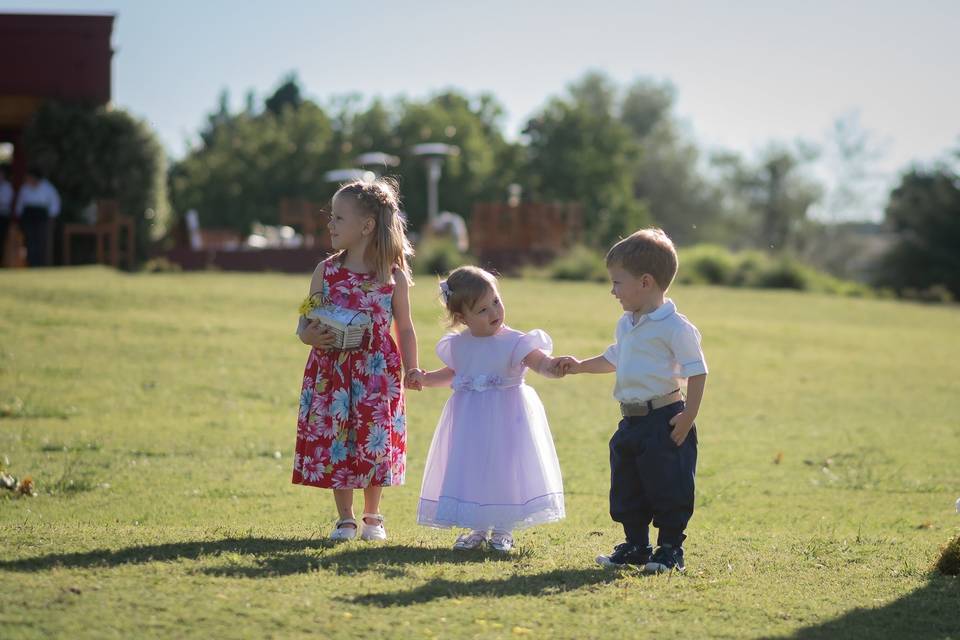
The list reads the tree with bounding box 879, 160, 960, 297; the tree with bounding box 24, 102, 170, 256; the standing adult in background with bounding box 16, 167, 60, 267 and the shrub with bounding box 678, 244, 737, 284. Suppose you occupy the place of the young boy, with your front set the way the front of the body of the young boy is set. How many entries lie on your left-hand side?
0

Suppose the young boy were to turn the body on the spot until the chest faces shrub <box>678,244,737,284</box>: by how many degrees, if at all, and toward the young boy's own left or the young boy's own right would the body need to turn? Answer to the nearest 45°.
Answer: approximately 135° to the young boy's own right

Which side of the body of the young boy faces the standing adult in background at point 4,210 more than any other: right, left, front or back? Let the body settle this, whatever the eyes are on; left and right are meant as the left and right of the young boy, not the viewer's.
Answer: right

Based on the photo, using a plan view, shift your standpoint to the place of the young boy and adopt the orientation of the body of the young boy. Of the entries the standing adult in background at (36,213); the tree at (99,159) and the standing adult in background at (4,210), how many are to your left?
0

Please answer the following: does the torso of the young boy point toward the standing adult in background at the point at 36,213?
no

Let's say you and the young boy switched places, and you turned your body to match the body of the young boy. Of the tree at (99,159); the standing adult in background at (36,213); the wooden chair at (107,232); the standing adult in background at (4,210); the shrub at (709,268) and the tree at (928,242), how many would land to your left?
0

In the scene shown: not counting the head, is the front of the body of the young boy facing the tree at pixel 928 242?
no

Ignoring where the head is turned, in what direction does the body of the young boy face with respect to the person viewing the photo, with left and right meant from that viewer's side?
facing the viewer and to the left of the viewer

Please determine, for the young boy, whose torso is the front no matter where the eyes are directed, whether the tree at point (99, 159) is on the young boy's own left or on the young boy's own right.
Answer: on the young boy's own right

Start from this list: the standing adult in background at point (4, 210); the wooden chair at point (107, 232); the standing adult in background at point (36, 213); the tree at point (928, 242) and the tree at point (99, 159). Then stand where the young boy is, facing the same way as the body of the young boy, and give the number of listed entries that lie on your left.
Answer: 0

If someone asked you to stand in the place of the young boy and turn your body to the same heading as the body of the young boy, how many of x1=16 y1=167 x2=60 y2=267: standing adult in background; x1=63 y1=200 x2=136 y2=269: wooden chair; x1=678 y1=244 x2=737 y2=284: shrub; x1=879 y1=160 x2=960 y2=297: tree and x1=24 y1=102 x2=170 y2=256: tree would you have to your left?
0

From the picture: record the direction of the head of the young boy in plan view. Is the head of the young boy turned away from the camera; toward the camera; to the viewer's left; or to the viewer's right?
to the viewer's left
